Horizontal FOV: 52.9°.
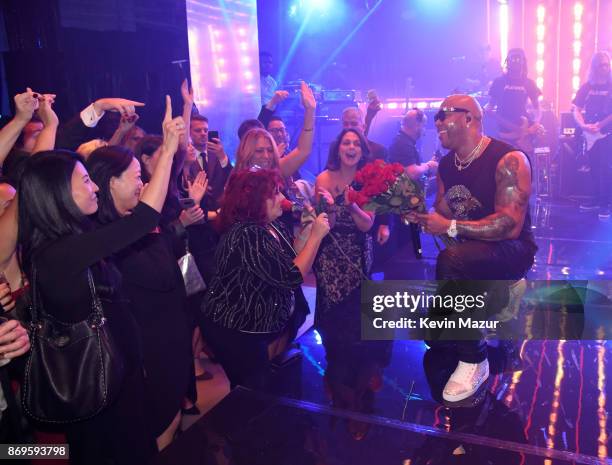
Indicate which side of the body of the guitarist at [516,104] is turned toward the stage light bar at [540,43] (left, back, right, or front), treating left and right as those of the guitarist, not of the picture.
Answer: back

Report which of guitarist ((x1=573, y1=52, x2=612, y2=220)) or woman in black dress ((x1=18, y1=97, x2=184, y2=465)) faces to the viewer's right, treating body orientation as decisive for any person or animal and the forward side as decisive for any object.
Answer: the woman in black dress

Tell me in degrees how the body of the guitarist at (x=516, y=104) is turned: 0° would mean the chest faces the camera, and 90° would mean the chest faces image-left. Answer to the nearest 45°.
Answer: approximately 0°

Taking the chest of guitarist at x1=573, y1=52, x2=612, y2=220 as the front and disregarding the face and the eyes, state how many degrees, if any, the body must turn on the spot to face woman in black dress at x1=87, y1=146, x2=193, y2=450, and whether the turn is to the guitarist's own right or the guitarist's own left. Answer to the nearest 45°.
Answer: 0° — they already face them

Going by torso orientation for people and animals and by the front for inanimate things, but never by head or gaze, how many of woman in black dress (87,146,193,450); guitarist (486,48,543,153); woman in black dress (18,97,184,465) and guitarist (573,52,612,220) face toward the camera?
2

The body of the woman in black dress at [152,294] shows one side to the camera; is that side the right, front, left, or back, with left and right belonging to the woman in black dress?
right

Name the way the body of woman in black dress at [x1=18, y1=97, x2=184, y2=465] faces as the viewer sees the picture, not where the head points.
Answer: to the viewer's right
